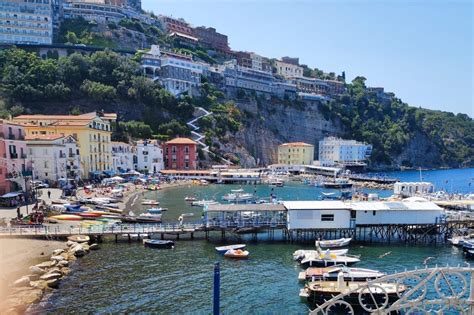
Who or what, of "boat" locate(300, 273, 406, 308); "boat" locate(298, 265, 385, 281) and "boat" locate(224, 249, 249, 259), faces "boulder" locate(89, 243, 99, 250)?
"boat" locate(224, 249, 249, 259)

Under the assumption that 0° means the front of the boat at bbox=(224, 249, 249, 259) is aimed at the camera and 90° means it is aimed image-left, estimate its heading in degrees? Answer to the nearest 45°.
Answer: approximately 90°

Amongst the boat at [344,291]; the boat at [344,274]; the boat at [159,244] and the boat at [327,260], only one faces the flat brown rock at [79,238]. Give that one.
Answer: the boat at [159,244]

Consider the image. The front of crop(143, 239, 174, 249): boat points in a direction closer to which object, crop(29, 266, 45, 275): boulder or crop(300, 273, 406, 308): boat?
the boulder

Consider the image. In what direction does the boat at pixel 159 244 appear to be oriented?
to the viewer's left

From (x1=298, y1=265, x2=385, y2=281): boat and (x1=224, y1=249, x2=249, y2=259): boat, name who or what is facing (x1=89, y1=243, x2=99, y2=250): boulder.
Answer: (x1=224, y1=249, x2=249, y2=259): boat

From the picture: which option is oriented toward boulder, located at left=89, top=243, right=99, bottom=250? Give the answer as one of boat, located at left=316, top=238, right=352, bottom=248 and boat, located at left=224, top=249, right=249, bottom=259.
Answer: boat, located at left=224, top=249, right=249, bottom=259

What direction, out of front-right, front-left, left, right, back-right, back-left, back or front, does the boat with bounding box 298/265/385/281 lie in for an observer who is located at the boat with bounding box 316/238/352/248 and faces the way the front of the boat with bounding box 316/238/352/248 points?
right

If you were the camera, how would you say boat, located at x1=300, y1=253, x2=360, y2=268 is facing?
facing to the right of the viewer

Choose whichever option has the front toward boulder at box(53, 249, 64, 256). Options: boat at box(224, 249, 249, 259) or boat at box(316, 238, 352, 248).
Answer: boat at box(224, 249, 249, 259)

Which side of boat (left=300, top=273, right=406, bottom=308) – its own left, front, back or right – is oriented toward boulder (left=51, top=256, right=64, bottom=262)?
back

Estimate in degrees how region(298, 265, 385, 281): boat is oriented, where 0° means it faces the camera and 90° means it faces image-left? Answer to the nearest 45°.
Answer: approximately 270°
